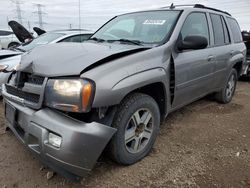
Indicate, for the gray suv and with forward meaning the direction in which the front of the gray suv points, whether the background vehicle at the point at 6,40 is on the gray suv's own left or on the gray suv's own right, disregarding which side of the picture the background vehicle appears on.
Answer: on the gray suv's own right

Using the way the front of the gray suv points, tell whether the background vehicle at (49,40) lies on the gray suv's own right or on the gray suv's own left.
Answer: on the gray suv's own right

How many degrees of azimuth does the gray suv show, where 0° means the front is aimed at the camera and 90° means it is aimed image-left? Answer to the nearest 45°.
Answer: approximately 45°

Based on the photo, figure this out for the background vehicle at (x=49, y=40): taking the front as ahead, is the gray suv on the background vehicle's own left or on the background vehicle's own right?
on the background vehicle's own left

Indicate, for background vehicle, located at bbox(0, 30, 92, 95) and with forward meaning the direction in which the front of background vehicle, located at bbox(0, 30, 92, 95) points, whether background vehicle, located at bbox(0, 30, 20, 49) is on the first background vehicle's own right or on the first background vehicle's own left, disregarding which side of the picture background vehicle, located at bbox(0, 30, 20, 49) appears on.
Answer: on the first background vehicle's own right
